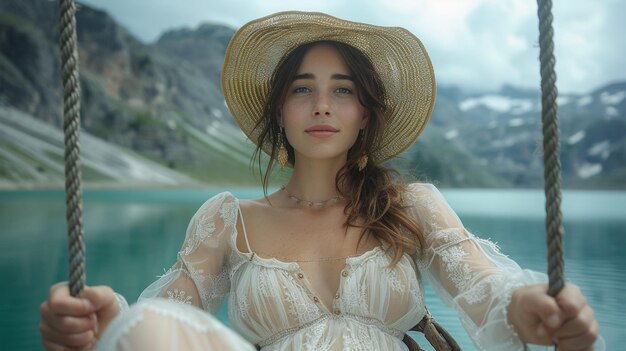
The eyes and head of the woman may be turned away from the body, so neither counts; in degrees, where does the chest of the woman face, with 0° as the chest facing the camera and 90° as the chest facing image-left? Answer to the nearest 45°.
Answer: approximately 0°
